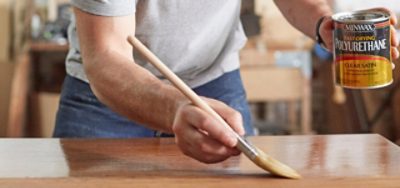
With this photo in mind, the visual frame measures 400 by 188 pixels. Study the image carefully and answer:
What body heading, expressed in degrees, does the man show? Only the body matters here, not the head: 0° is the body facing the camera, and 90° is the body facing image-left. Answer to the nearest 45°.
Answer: approximately 315°
